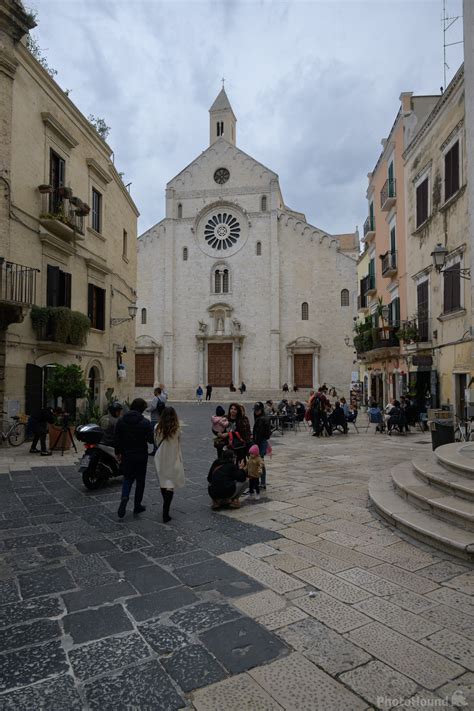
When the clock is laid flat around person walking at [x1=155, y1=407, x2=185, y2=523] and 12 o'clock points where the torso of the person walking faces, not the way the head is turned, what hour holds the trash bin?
The trash bin is roughly at 2 o'clock from the person walking.

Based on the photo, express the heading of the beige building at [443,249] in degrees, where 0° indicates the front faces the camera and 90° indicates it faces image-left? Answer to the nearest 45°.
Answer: approximately 45°

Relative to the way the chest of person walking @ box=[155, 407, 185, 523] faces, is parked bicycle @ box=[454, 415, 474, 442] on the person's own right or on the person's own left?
on the person's own right

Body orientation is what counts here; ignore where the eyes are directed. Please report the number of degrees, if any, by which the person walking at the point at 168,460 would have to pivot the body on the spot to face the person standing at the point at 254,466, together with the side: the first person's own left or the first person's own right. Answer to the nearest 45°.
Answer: approximately 45° to the first person's own right

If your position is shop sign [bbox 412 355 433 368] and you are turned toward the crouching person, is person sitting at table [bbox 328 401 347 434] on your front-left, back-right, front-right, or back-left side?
front-right

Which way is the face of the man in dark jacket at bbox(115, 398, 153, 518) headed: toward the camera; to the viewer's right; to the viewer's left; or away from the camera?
away from the camera

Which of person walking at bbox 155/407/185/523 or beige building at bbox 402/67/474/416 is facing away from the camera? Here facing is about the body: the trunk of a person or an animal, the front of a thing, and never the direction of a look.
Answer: the person walking

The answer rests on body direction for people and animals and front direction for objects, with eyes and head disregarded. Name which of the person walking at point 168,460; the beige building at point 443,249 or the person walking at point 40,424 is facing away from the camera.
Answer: the person walking at point 168,460

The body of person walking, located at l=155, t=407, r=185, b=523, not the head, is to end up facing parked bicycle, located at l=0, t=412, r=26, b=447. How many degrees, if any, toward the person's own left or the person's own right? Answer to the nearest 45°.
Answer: approximately 45° to the person's own left

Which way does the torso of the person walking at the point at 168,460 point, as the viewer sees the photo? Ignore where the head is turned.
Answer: away from the camera

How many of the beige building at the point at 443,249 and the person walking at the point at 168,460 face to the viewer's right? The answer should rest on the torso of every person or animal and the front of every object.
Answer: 0
